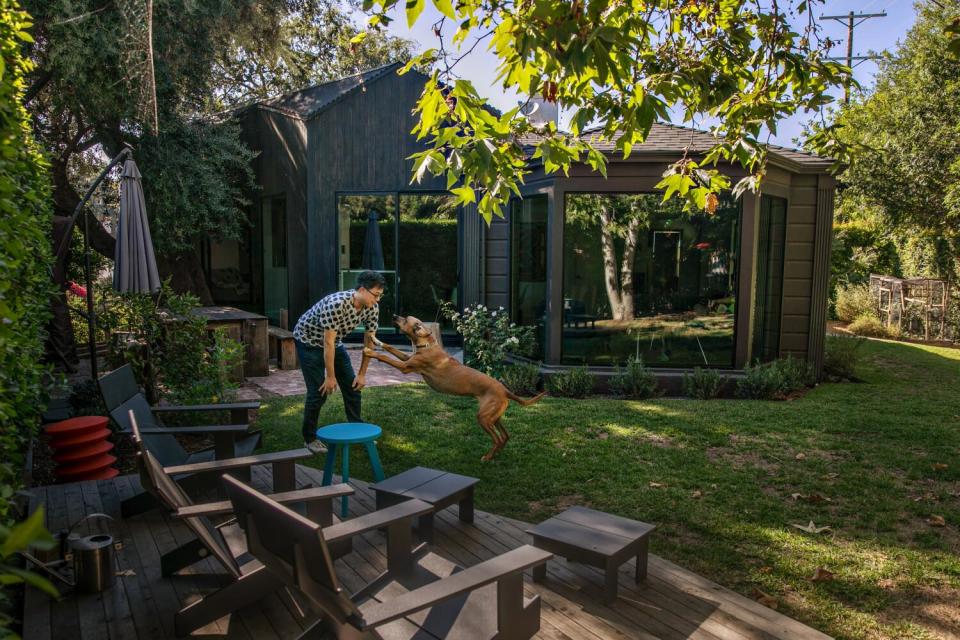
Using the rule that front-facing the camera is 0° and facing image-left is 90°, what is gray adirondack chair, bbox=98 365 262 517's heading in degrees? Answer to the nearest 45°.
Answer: approximately 270°

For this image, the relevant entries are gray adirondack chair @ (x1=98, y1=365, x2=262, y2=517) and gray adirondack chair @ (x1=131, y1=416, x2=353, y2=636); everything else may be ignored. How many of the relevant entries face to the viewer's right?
2

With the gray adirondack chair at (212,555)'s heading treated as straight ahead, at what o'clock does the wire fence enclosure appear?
The wire fence enclosure is roughly at 11 o'clock from the gray adirondack chair.

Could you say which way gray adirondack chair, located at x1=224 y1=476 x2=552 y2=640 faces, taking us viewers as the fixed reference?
facing away from the viewer and to the right of the viewer

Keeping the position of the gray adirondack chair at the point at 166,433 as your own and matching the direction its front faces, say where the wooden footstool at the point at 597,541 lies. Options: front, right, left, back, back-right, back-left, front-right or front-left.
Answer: front-right

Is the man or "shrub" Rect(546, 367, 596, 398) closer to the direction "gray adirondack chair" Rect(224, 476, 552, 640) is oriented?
the shrub

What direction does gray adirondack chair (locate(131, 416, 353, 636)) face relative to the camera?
to the viewer's right

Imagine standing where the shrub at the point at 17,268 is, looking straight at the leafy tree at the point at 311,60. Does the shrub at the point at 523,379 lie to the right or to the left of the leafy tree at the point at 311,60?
right
